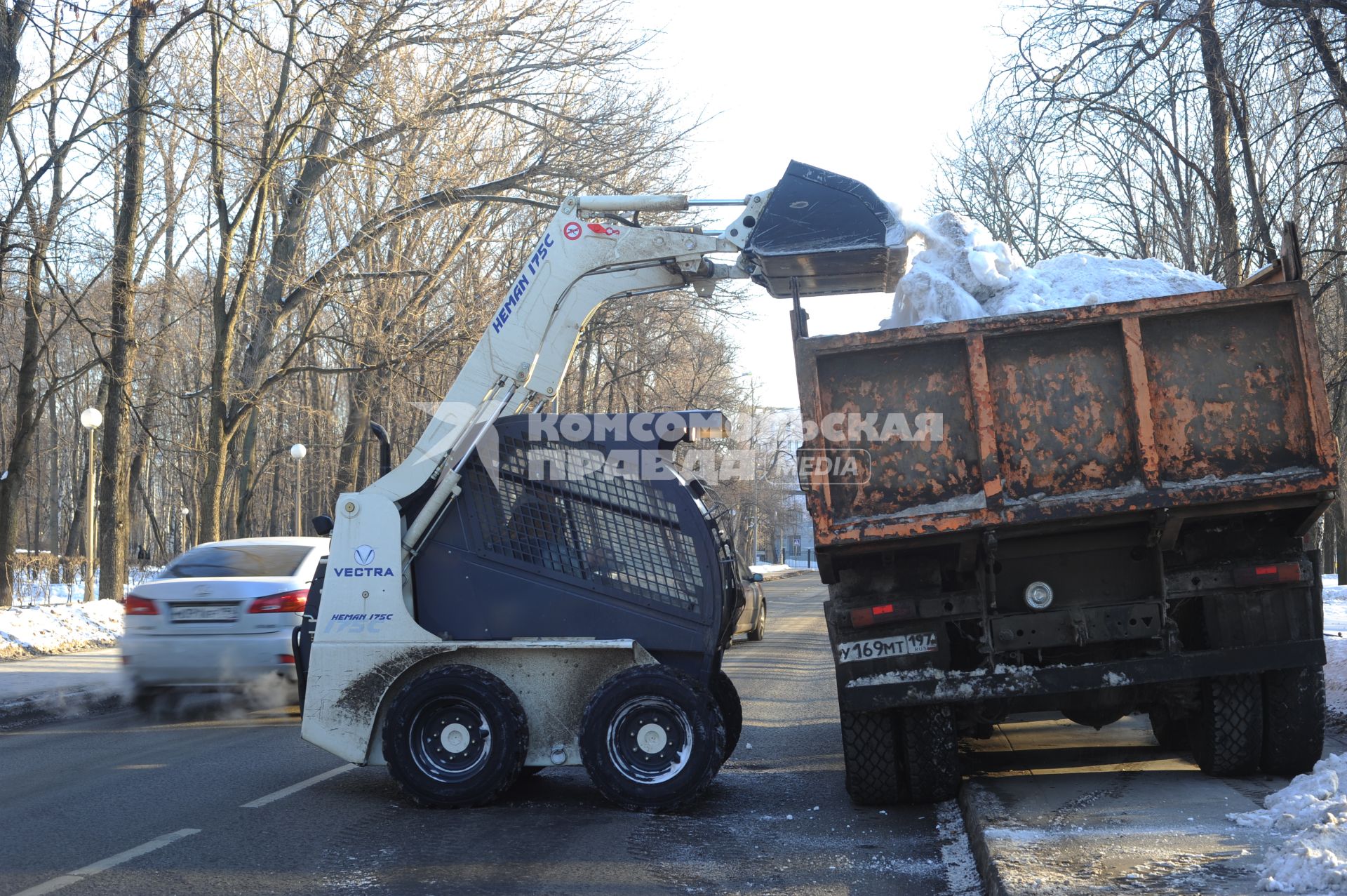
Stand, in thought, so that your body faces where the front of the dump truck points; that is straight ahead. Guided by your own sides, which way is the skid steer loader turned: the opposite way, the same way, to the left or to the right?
to the right

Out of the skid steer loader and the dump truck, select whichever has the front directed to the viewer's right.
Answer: the skid steer loader

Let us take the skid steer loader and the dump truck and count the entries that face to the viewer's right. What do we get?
1

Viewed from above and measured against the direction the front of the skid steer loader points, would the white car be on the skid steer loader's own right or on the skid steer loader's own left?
on the skid steer loader's own left

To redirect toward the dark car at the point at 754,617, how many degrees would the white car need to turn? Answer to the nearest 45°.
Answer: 0° — it already faces it

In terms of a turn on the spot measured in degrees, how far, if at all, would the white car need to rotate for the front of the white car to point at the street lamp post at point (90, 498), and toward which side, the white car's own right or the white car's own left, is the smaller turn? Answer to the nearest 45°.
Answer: approximately 45° to the white car's own left

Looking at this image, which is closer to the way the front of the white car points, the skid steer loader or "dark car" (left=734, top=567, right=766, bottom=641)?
the dark car

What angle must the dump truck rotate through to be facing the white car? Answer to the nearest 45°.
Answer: approximately 90° to its left

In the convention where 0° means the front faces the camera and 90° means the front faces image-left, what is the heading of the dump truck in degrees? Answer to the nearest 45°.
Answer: approximately 180°

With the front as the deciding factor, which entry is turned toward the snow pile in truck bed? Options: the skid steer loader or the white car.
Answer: the skid steer loader

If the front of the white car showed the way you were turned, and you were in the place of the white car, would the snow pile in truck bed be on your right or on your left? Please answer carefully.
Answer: on your right

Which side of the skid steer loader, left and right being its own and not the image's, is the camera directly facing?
right

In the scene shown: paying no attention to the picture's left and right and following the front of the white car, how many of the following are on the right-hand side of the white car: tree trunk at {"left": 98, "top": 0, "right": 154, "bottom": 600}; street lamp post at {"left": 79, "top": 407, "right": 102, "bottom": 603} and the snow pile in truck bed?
1

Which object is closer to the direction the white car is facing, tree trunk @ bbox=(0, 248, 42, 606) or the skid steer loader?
the tree trunk
